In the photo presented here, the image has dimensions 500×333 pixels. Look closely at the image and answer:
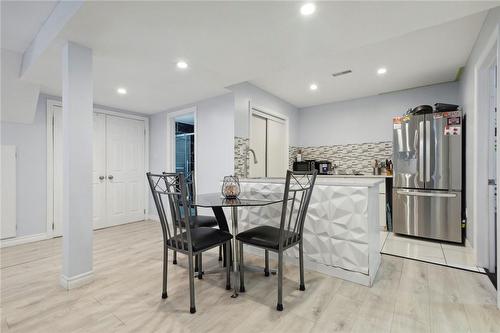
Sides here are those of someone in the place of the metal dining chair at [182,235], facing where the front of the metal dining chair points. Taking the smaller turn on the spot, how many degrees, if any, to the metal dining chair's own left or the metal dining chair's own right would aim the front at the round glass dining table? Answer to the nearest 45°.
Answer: approximately 45° to the metal dining chair's own right

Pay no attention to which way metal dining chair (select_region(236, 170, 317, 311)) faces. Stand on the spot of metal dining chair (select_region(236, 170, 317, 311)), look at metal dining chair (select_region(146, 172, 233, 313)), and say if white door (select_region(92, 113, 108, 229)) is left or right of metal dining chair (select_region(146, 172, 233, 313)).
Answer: right

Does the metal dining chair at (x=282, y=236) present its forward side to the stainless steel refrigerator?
no

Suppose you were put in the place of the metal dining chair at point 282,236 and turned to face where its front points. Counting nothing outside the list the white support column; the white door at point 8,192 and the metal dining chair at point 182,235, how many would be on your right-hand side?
0

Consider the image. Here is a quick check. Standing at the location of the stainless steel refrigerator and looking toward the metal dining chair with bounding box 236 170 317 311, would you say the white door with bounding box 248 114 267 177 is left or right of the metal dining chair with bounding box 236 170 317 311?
right

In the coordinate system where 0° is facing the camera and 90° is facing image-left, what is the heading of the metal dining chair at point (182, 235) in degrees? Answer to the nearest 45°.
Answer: approximately 225°

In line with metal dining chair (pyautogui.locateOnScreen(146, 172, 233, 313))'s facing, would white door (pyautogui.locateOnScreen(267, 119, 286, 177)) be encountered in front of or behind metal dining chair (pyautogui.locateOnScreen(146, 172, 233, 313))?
in front

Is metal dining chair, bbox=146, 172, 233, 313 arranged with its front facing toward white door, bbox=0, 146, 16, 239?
no

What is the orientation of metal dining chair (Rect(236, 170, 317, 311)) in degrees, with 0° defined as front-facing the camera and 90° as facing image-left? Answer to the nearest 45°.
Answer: approximately 135°

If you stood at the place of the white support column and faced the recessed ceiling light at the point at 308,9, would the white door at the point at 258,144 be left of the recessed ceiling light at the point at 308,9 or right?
left
